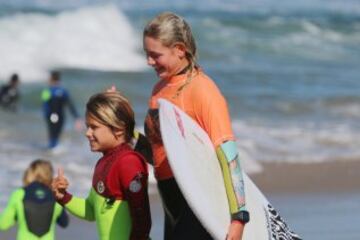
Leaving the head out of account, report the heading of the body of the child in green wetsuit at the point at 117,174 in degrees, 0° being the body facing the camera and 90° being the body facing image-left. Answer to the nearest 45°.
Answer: approximately 45°

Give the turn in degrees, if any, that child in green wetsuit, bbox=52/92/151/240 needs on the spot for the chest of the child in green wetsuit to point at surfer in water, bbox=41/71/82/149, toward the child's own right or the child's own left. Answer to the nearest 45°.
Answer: approximately 135° to the child's own right

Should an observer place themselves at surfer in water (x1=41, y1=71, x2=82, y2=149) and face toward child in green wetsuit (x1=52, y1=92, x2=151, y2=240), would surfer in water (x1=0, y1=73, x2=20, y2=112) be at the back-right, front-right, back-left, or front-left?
back-right

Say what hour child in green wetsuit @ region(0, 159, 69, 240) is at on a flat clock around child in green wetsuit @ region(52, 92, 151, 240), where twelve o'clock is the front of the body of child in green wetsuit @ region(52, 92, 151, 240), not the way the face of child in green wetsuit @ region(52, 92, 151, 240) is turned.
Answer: child in green wetsuit @ region(0, 159, 69, 240) is roughly at 4 o'clock from child in green wetsuit @ region(52, 92, 151, 240).

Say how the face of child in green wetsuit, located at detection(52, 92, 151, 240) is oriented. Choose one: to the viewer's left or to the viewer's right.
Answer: to the viewer's left
